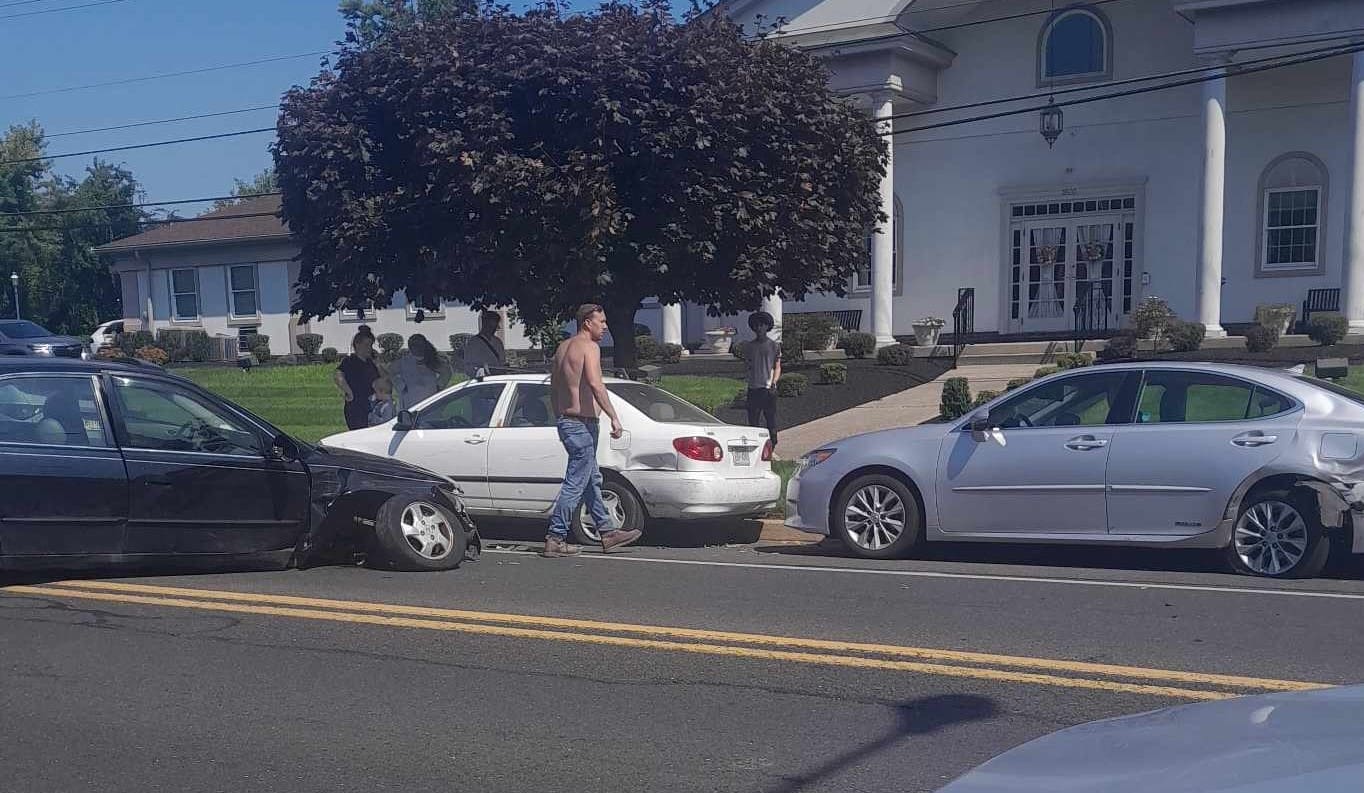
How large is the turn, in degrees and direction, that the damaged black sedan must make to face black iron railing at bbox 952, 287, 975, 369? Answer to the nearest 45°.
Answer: approximately 45° to its left

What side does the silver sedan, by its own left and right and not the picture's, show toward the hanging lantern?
right

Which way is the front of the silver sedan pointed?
to the viewer's left

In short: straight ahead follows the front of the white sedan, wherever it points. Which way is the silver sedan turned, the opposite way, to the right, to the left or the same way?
the same way

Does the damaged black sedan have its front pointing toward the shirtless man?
yes

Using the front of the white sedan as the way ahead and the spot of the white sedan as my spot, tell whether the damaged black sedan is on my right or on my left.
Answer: on my left

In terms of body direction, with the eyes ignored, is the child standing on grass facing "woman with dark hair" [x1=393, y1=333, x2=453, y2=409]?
no

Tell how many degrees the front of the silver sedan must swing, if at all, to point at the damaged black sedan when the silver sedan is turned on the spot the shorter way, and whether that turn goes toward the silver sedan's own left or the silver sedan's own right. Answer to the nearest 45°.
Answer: approximately 45° to the silver sedan's own left

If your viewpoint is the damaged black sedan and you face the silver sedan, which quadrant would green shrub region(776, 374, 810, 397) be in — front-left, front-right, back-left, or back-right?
front-left

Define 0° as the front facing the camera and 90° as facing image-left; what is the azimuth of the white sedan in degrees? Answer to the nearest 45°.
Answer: approximately 135°

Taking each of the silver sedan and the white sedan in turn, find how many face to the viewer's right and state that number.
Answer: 0

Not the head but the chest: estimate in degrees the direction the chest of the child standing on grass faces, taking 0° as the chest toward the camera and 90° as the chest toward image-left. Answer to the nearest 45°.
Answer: approximately 0°

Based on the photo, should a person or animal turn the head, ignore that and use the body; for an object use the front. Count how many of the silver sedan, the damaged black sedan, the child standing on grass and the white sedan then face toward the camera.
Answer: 1

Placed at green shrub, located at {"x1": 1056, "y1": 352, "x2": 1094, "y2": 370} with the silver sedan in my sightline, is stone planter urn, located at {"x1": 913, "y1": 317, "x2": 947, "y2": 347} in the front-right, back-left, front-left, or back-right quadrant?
back-right

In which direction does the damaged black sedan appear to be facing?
to the viewer's right

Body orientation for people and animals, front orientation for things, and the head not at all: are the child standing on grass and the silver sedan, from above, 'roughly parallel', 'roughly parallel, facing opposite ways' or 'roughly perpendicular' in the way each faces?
roughly perpendicular

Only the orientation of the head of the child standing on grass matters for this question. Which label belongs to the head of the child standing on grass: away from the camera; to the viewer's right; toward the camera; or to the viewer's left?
toward the camera

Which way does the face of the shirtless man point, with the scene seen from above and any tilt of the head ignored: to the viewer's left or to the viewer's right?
to the viewer's right

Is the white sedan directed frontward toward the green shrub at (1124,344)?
no
